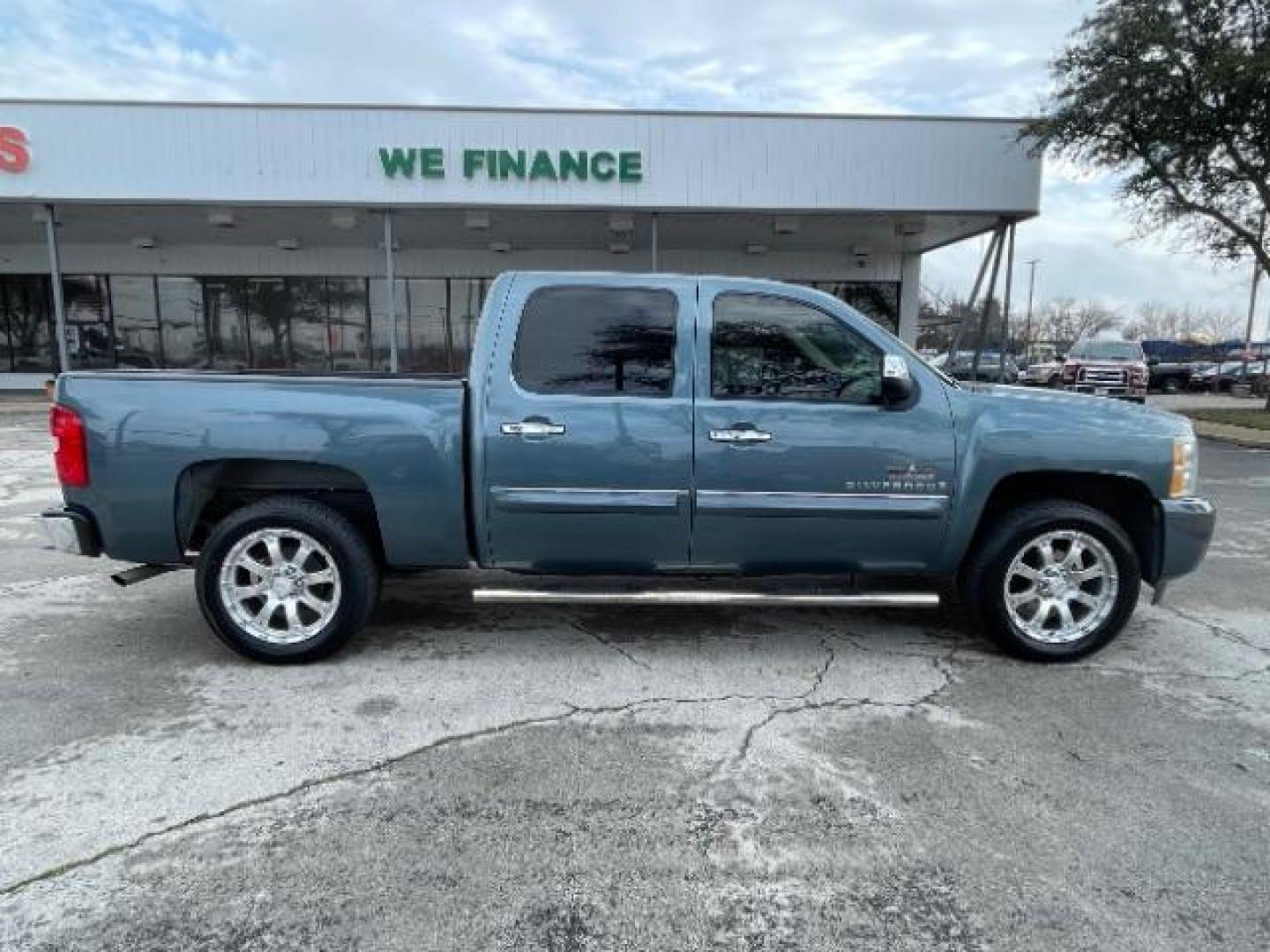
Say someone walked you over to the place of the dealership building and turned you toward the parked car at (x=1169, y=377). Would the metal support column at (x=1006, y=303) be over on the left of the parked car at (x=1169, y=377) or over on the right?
right

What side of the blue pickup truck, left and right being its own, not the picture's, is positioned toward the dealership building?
left

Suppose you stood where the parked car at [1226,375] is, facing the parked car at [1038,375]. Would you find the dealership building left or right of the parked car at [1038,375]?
left

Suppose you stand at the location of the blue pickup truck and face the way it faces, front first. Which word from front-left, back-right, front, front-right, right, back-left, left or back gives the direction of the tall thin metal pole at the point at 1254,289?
front-left

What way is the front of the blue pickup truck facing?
to the viewer's right

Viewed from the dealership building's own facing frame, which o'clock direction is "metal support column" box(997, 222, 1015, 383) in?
The metal support column is roughly at 9 o'clock from the dealership building.

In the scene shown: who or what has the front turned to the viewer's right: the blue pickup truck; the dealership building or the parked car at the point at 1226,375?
the blue pickup truck

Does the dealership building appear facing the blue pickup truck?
yes
